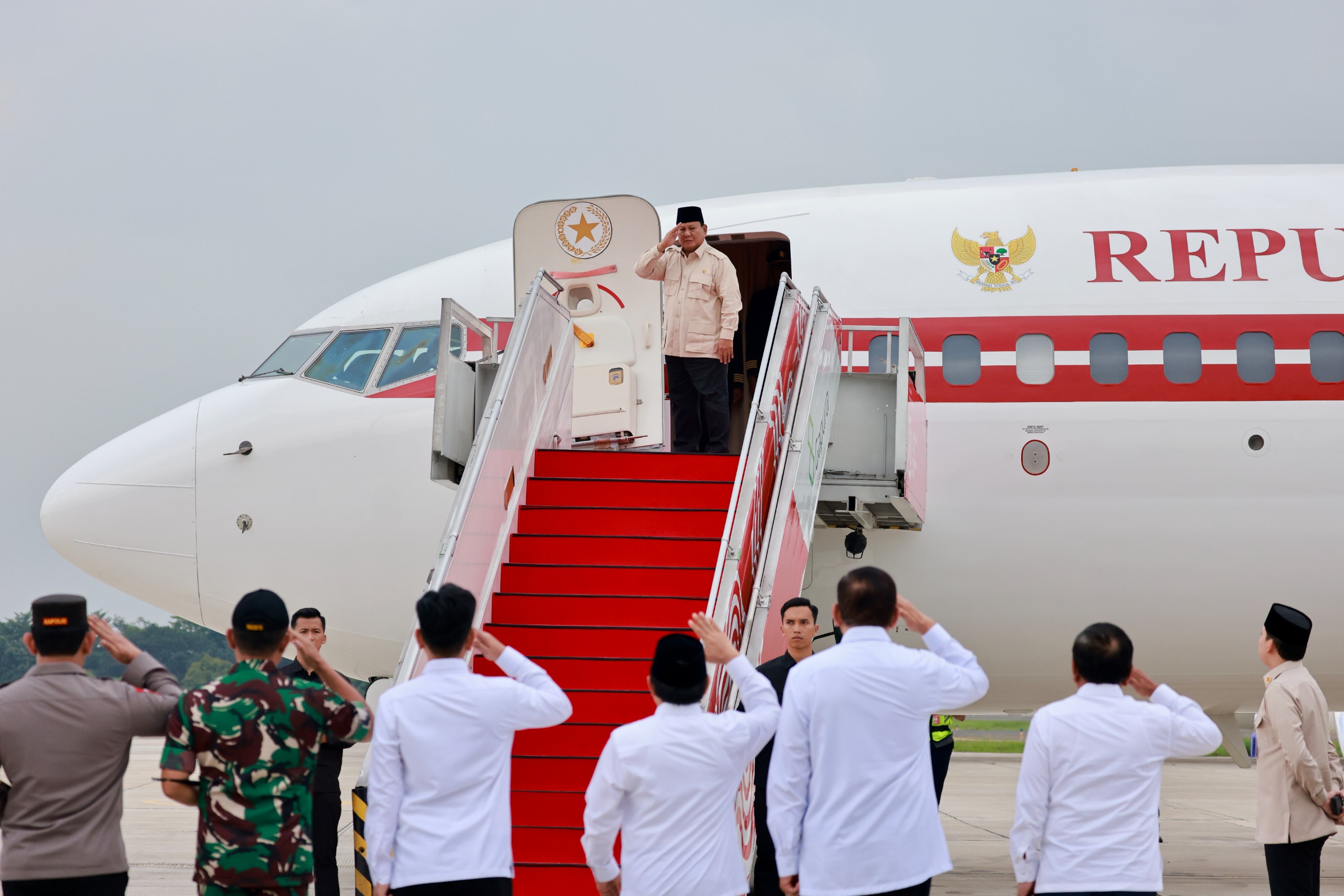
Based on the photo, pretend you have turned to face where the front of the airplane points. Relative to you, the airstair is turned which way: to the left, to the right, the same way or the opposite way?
to the left

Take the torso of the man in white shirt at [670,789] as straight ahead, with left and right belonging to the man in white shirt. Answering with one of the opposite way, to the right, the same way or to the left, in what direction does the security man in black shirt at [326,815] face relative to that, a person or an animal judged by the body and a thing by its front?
the opposite way

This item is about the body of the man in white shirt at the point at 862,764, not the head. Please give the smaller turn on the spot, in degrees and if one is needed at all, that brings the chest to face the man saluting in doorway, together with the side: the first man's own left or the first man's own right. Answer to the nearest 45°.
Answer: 0° — they already face them

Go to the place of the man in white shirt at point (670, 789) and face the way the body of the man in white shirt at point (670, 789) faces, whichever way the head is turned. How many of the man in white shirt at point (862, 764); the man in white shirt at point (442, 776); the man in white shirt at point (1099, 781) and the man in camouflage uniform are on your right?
2

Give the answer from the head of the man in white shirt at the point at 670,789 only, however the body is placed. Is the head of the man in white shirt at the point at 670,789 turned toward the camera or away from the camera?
away from the camera

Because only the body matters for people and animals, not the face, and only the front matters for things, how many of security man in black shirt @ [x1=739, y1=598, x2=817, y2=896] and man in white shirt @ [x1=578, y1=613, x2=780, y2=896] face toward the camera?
1

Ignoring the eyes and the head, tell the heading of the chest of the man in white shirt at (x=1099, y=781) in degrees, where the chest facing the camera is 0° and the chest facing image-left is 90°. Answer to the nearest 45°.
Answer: approximately 180°

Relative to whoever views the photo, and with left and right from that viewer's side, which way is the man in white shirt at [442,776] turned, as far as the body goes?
facing away from the viewer

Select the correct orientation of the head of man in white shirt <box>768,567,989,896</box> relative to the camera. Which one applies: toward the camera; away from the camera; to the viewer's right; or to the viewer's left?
away from the camera

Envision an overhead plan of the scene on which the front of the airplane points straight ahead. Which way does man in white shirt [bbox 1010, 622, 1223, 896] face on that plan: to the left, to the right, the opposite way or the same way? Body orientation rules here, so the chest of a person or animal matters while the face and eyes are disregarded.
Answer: to the right

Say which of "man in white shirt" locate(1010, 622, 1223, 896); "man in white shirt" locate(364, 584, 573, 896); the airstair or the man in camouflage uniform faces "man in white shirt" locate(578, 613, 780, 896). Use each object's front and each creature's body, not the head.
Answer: the airstair
